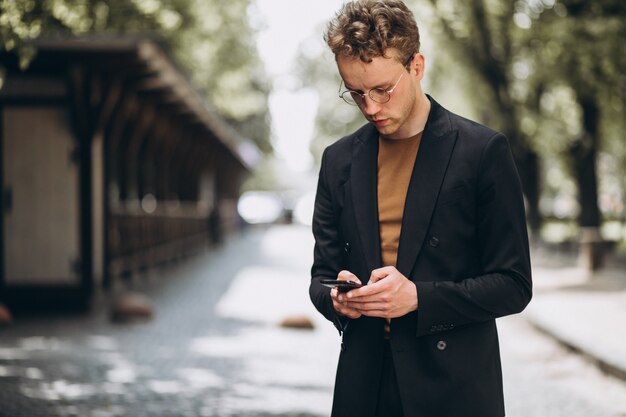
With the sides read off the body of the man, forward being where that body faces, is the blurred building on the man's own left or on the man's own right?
on the man's own right

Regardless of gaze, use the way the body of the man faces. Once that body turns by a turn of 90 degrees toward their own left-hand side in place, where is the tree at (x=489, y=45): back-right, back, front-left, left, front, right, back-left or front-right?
back-left

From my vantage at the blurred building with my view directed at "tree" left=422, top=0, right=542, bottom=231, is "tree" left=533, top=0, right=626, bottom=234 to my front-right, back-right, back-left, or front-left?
front-right

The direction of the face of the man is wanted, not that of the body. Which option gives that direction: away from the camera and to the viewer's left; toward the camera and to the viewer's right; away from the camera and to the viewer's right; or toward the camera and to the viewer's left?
toward the camera and to the viewer's left

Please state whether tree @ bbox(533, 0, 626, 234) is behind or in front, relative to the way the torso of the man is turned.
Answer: behind

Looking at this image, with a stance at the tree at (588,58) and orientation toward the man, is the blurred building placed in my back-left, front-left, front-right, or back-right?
front-right

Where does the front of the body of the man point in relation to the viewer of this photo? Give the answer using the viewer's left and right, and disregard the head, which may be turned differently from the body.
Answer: facing the viewer and to the left of the viewer

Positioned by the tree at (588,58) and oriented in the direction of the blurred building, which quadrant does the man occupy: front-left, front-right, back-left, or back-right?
front-left
